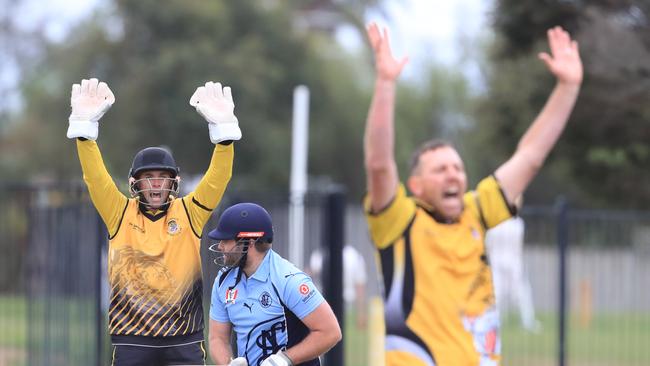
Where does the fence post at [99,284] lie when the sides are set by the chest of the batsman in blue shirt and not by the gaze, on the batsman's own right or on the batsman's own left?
on the batsman's own right

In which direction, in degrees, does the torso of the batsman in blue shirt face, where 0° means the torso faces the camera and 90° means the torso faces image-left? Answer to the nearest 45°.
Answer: approximately 45°

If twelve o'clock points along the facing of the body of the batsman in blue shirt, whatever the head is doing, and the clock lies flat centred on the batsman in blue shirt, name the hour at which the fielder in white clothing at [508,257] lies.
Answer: The fielder in white clothing is roughly at 5 o'clock from the batsman in blue shirt.

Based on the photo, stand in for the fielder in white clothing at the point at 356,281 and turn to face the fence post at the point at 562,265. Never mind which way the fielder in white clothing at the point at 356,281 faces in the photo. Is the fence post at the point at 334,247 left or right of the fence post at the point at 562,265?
right

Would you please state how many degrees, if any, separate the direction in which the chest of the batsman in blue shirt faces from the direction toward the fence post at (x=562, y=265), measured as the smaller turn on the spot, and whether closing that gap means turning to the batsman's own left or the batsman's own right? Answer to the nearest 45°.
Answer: approximately 180°

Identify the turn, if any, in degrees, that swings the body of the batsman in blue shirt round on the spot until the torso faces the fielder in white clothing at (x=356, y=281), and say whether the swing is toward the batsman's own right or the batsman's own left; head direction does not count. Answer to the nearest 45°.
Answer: approximately 135° to the batsman's own right

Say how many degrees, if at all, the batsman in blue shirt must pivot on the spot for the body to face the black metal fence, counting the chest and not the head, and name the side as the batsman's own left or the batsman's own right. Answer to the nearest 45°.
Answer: approximately 135° to the batsman's own right

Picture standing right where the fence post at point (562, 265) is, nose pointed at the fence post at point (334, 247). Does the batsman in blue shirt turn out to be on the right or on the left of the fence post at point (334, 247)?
left

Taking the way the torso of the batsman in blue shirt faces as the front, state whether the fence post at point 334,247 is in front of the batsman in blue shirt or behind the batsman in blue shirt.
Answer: behind
